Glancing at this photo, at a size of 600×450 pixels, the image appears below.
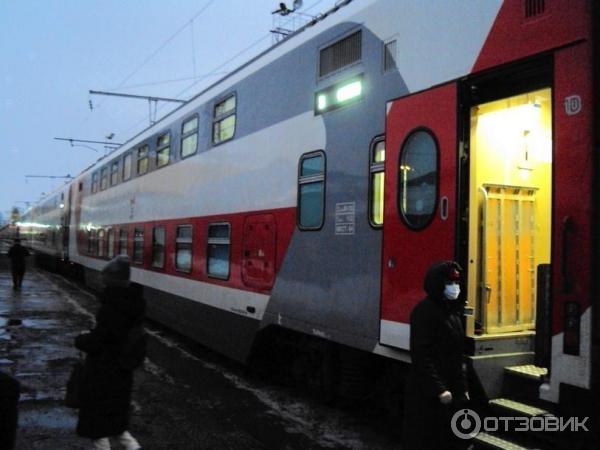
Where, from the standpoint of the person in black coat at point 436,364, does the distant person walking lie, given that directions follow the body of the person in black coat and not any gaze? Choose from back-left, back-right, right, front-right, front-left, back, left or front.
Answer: back

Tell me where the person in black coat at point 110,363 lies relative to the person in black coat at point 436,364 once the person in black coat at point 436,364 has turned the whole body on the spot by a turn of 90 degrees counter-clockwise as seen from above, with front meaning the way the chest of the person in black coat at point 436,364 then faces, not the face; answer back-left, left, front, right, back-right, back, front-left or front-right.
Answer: back-left

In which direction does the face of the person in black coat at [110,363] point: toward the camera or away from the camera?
away from the camera

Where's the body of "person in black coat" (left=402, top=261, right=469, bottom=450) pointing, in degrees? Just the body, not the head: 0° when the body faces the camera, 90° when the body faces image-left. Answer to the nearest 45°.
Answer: approximately 315°
